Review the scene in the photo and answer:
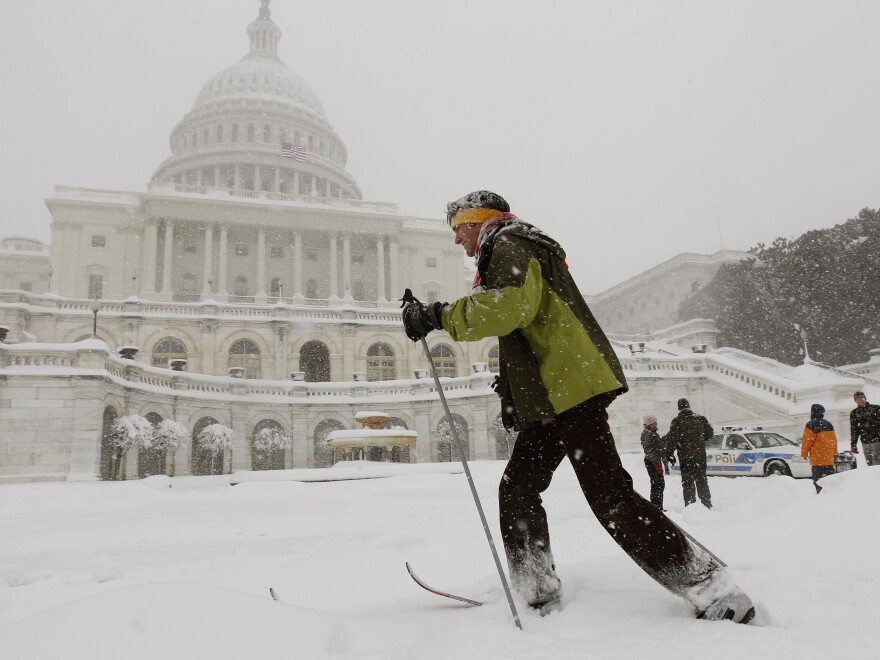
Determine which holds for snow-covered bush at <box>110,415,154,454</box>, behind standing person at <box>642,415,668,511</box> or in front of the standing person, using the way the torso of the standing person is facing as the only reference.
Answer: behind

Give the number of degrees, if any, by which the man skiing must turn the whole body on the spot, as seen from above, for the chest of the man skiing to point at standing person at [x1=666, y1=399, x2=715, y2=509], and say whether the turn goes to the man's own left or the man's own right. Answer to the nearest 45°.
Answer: approximately 90° to the man's own right

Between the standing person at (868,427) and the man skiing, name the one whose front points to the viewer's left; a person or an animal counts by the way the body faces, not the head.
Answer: the man skiing

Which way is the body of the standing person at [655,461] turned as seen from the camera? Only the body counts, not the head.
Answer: to the viewer's right

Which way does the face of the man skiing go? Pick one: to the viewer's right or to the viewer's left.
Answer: to the viewer's left

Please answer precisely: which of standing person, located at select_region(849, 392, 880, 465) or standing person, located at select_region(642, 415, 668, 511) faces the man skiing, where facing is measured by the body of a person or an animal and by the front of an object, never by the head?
standing person, located at select_region(849, 392, 880, 465)

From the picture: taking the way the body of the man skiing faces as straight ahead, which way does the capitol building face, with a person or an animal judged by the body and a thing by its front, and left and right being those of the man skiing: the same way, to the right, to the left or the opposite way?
to the left

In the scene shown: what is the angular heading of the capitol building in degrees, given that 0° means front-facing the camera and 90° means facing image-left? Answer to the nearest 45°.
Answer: approximately 0°

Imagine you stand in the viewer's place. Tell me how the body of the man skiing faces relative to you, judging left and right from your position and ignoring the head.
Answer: facing to the left of the viewer
